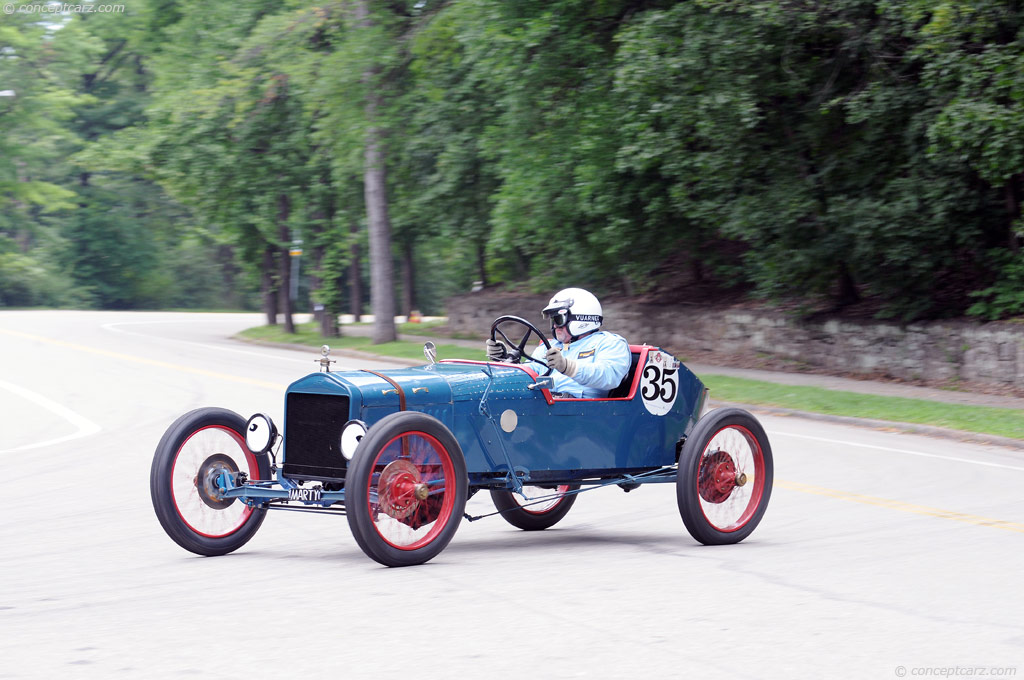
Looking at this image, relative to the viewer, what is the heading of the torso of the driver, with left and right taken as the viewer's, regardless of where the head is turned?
facing the viewer and to the left of the viewer

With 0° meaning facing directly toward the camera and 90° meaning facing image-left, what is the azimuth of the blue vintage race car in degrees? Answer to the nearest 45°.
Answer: approximately 45°

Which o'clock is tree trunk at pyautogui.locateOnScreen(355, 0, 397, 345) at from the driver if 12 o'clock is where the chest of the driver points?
The tree trunk is roughly at 4 o'clock from the driver.

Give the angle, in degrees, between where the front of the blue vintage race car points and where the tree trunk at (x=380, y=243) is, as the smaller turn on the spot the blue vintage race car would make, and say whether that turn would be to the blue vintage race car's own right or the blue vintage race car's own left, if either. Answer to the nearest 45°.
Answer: approximately 135° to the blue vintage race car's own right
